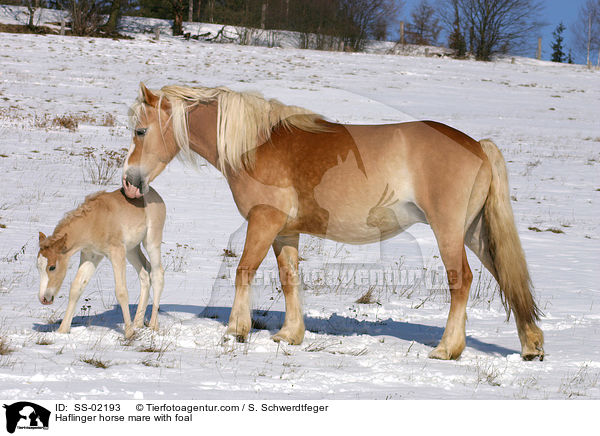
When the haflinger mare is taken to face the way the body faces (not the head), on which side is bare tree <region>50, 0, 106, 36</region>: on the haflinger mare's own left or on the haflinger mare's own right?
on the haflinger mare's own right

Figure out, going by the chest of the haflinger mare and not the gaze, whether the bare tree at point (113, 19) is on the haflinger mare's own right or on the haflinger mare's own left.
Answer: on the haflinger mare's own right

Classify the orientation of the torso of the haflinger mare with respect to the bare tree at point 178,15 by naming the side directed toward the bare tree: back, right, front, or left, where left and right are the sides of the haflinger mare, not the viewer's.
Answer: right

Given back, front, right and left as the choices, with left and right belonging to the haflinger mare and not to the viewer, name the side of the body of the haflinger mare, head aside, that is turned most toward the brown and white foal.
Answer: front

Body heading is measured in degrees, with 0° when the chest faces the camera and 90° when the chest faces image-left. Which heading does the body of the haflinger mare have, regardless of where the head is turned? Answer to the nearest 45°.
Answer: approximately 90°
